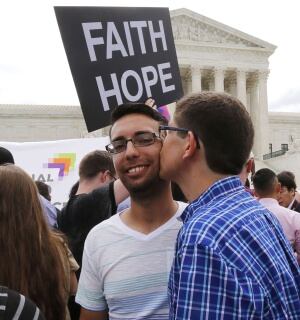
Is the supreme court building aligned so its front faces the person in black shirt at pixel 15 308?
yes

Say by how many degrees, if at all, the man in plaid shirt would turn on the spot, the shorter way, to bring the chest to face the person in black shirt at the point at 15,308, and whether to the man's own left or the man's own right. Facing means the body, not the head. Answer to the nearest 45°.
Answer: approximately 45° to the man's own left

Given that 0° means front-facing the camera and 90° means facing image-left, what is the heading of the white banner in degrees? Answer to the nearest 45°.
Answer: approximately 0°

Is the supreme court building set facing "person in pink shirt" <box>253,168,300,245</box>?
yes

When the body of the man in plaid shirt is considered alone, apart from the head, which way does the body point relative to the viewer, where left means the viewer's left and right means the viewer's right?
facing away from the viewer and to the left of the viewer

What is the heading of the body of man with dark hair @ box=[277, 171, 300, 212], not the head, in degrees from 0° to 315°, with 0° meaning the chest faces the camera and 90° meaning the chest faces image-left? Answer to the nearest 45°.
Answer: approximately 45°

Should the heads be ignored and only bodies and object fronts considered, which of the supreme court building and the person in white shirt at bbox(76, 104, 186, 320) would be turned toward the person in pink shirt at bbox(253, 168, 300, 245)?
the supreme court building
